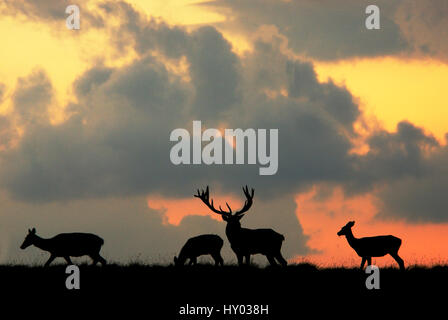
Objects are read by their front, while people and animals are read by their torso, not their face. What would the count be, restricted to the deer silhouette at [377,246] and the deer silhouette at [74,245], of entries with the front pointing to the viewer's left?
2

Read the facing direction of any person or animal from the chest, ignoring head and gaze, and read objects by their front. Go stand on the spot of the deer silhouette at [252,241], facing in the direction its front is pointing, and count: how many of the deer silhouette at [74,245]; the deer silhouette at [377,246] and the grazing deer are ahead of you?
2

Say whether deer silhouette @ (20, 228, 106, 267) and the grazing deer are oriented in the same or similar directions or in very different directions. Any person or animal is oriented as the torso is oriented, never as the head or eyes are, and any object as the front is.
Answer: same or similar directions

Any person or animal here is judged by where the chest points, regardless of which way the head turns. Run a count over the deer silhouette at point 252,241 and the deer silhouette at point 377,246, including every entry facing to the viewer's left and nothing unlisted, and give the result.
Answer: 2

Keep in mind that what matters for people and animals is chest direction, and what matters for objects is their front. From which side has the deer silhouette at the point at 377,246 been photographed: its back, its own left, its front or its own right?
left

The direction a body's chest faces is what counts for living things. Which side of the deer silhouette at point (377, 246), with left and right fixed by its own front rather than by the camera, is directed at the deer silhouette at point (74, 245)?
front

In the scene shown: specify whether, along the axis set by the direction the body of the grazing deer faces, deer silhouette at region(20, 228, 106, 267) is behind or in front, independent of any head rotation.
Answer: in front

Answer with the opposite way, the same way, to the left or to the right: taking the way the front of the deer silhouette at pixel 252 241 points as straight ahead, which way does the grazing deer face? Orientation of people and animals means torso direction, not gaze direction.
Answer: the same way

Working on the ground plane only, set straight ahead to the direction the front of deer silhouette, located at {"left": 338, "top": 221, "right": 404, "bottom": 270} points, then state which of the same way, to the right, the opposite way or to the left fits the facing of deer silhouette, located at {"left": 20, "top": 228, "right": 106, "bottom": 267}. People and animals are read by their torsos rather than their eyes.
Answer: the same way

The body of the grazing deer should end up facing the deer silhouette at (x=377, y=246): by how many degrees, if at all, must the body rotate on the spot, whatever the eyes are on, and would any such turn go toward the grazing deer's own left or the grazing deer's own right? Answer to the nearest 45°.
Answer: approximately 180°

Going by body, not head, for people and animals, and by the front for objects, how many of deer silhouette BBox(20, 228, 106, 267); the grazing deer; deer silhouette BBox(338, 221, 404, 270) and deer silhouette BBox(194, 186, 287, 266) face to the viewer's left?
4

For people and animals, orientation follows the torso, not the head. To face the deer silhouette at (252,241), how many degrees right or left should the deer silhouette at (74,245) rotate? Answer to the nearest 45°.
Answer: approximately 180°

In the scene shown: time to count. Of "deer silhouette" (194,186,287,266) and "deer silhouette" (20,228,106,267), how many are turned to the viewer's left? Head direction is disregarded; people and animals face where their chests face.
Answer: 2

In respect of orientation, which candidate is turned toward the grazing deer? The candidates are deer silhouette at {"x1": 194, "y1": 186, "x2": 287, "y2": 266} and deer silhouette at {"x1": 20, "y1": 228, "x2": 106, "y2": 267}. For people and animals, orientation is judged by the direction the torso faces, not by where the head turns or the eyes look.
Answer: deer silhouette at {"x1": 194, "y1": 186, "x2": 287, "y2": 266}

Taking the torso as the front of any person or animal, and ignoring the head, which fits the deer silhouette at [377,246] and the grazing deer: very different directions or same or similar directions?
same or similar directions

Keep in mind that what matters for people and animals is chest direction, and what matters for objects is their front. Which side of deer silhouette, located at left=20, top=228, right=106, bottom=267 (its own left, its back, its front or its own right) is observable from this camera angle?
left

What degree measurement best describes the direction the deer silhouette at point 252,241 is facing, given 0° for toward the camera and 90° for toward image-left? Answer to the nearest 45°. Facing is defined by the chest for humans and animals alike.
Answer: approximately 90°

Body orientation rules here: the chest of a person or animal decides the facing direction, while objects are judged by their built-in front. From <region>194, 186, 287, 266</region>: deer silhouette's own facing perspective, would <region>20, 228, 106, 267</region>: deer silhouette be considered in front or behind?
in front

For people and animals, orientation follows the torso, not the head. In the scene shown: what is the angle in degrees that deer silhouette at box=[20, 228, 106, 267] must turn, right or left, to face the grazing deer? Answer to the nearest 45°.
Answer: approximately 180°

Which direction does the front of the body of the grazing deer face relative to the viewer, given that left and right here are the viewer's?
facing to the left of the viewer
